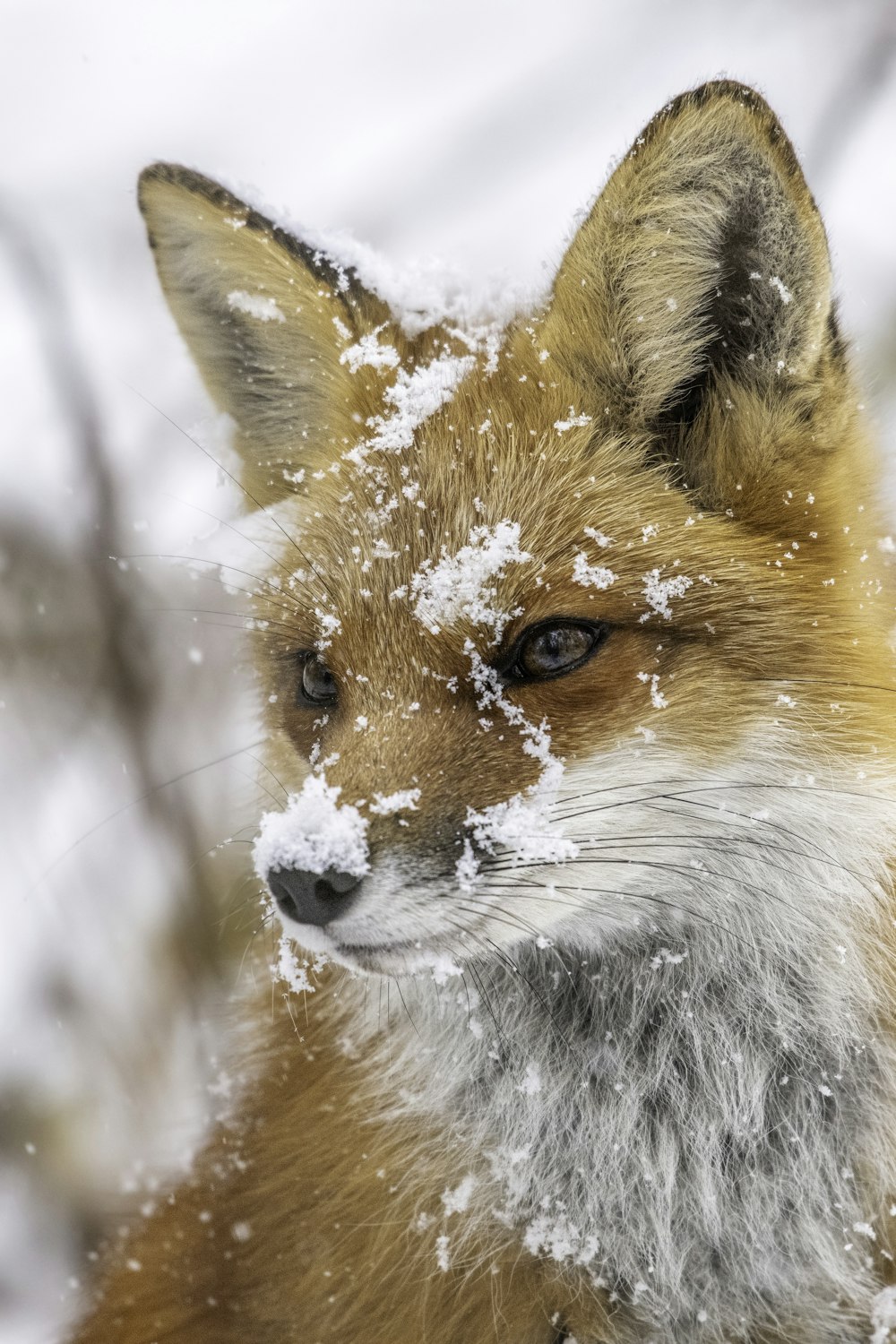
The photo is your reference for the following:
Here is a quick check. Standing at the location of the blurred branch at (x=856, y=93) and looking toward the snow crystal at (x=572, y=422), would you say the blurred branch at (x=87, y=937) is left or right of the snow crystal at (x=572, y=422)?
right

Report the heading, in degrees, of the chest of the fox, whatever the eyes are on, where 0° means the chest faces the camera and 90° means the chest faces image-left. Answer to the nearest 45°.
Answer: approximately 45°

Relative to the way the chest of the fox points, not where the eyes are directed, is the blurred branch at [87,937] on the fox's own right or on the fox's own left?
on the fox's own right
